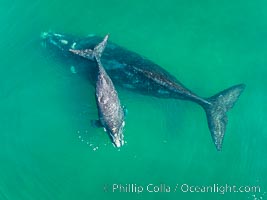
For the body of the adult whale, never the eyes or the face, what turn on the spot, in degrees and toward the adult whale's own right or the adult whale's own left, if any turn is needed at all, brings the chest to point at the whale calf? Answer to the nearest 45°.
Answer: approximately 45° to the adult whale's own left

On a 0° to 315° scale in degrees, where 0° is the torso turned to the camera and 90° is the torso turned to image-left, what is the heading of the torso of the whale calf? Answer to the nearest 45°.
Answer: approximately 0°

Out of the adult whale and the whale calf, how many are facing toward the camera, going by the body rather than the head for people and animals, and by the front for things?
1

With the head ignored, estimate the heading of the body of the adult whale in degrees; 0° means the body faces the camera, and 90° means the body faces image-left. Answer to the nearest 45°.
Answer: approximately 135°
